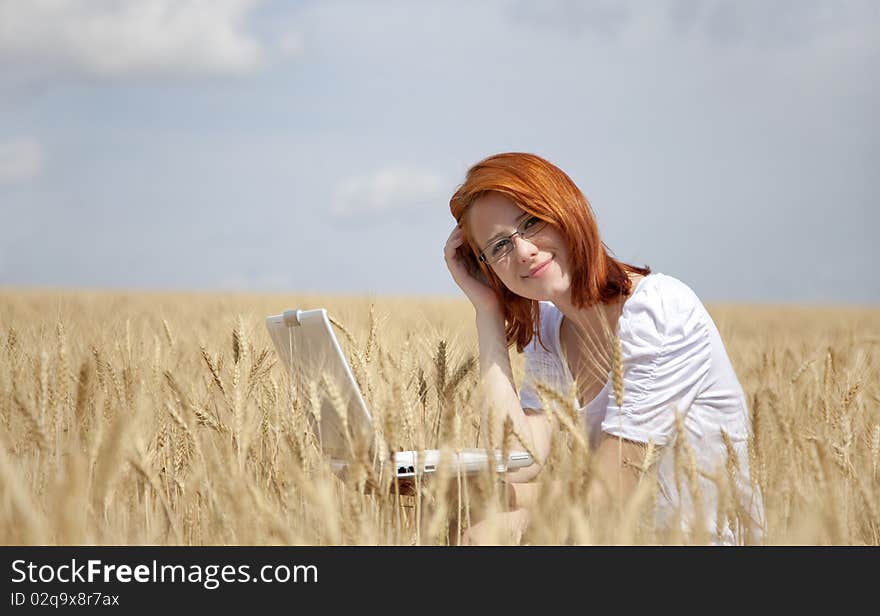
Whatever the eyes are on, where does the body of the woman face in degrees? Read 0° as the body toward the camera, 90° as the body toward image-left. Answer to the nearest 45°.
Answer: approximately 45°

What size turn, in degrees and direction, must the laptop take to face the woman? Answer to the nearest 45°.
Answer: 0° — it already faces them

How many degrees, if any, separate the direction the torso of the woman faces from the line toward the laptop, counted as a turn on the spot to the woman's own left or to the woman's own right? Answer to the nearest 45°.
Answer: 0° — they already face it

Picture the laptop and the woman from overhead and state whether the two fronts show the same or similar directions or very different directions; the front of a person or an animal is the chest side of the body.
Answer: very different directions

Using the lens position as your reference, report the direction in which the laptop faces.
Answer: facing away from the viewer and to the right of the viewer
